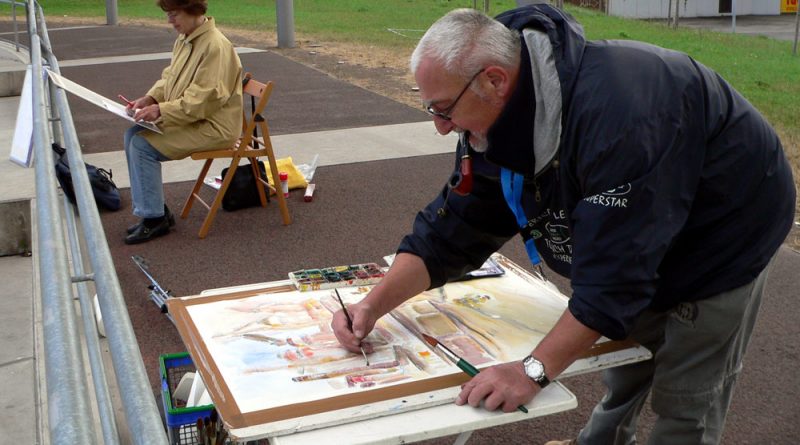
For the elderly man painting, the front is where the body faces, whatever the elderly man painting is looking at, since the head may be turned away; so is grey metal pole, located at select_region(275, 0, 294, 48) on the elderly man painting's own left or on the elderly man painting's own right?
on the elderly man painting's own right

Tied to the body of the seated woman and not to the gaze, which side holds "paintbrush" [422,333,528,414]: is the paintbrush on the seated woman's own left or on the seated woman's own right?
on the seated woman's own left

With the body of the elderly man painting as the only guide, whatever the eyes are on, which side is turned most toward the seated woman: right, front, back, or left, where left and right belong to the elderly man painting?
right

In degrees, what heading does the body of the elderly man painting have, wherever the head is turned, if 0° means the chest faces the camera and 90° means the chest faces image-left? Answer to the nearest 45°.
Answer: approximately 45°

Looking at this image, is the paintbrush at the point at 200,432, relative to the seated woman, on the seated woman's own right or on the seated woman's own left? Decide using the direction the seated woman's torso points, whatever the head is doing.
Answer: on the seated woman's own left

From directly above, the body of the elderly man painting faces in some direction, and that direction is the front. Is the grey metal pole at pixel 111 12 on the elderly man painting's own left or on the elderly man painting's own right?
on the elderly man painting's own right

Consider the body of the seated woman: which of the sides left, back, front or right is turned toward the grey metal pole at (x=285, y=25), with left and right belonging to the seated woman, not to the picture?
right

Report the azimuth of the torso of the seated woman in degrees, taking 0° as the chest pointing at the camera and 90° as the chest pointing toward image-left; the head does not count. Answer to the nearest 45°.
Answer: approximately 90°
